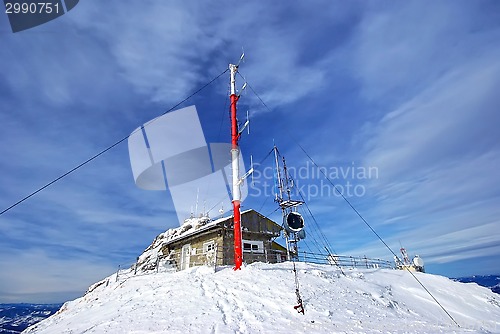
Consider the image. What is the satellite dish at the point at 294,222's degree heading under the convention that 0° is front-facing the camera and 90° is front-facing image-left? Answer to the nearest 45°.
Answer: approximately 0°

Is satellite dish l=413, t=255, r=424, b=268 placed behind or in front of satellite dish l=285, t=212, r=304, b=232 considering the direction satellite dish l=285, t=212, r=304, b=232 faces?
behind
